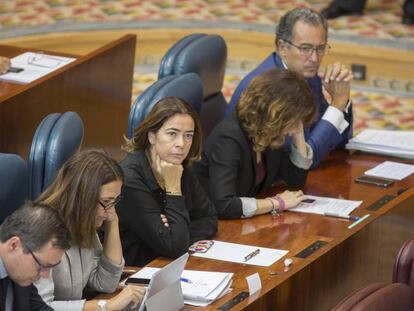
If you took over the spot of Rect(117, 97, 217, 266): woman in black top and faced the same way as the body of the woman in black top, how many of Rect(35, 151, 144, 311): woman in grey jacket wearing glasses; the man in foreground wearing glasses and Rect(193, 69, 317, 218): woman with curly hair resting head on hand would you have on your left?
1

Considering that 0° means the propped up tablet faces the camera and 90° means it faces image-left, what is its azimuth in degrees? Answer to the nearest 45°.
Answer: approximately 135°

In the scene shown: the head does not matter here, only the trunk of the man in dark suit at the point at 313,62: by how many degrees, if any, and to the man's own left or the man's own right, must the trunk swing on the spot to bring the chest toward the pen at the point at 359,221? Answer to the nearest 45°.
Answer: approximately 45° to the man's own right

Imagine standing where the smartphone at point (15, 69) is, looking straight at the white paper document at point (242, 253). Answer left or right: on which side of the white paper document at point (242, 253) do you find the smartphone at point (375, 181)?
left

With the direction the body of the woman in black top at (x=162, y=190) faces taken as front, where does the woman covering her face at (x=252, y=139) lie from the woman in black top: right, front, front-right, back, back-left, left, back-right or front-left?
left

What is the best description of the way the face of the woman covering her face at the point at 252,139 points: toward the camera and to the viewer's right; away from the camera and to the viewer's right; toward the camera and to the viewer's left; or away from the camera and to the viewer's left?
toward the camera and to the viewer's right

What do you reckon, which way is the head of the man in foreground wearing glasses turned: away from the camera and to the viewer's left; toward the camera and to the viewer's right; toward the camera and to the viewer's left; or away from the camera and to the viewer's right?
toward the camera and to the viewer's right

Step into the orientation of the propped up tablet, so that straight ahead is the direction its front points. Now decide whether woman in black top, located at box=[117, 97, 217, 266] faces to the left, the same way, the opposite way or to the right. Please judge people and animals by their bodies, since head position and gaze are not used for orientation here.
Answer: the opposite way

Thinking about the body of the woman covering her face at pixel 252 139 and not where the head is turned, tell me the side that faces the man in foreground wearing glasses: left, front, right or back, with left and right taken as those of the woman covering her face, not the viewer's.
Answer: right
